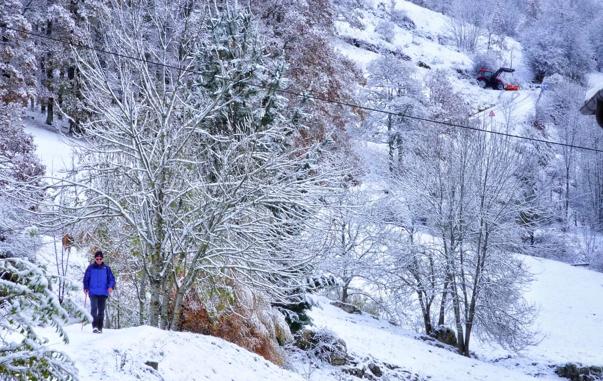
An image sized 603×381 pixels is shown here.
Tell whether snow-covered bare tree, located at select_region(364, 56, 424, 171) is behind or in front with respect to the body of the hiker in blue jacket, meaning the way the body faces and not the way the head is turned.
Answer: behind

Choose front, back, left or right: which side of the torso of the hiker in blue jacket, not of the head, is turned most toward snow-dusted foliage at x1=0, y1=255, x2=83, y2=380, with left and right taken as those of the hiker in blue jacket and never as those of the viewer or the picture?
front

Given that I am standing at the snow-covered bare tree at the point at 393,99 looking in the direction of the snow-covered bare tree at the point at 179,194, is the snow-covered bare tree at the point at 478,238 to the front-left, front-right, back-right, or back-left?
front-left

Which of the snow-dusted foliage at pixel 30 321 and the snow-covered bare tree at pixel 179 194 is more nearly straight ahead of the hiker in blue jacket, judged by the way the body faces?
the snow-dusted foliage

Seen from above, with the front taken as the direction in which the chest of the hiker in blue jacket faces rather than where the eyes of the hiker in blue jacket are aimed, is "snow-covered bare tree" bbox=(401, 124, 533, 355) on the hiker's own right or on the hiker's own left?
on the hiker's own left

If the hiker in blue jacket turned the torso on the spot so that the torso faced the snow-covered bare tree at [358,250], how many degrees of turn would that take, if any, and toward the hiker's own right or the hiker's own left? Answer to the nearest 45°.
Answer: approximately 135° to the hiker's own left

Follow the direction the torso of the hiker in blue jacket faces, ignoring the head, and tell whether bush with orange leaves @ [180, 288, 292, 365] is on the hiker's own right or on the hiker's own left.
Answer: on the hiker's own left

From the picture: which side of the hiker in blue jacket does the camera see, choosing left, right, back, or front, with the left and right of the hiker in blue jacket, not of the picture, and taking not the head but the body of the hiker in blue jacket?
front
